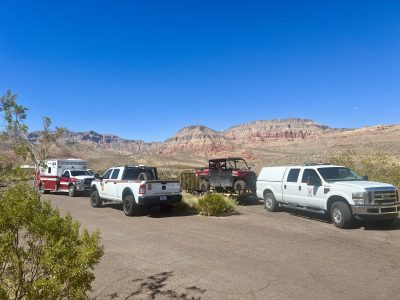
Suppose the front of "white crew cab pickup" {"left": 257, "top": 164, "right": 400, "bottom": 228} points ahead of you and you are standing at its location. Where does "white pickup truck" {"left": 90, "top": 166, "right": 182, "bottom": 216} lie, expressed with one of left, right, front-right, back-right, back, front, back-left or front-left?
back-right

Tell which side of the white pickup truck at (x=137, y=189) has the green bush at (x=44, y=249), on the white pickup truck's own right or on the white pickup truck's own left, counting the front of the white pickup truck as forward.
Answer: on the white pickup truck's own left

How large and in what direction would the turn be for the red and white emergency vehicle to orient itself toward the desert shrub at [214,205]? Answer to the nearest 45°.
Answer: approximately 45° to its right

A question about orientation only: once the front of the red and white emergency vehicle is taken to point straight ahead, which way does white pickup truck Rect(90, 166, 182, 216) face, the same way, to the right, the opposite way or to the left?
the opposite way

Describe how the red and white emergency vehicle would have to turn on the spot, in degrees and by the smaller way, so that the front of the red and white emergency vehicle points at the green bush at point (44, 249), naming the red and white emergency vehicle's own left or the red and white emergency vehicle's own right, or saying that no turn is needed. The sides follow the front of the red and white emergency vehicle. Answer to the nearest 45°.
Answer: approximately 45° to the red and white emergency vehicle's own right

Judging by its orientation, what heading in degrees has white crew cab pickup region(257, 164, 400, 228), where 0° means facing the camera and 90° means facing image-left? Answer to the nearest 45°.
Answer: approximately 315°

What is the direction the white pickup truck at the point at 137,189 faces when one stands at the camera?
facing away from the viewer and to the left of the viewer
